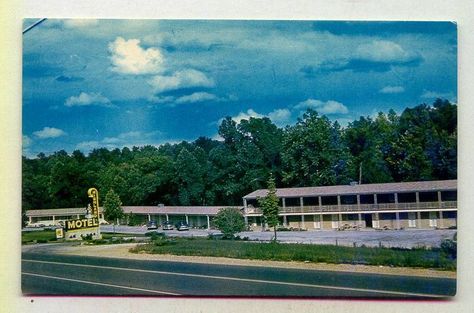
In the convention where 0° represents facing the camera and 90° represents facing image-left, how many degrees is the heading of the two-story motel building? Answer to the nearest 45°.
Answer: approximately 0°

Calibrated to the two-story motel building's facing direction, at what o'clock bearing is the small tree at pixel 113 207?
The small tree is roughly at 3 o'clock from the two-story motel building.

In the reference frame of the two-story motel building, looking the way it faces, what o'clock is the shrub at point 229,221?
The shrub is roughly at 3 o'clock from the two-story motel building.

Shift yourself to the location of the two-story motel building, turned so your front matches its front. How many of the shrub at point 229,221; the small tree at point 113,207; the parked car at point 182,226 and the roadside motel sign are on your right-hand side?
4

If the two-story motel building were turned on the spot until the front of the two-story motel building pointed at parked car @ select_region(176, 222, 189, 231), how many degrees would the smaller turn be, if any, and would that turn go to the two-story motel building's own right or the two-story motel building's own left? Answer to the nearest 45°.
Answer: approximately 90° to the two-story motel building's own right

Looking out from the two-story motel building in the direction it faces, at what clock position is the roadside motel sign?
The roadside motel sign is roughly at 3 o'clock from the two-story motel building.
